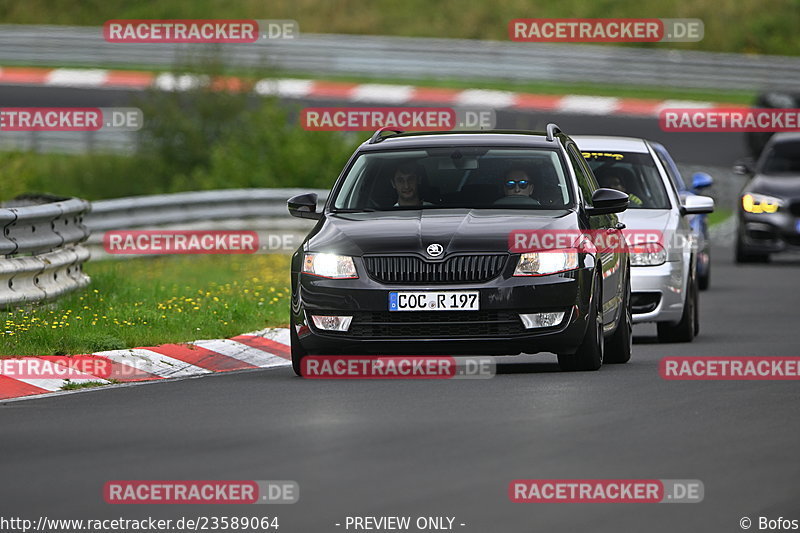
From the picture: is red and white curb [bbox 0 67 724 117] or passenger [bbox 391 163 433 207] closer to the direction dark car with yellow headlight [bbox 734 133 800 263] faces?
the passenger

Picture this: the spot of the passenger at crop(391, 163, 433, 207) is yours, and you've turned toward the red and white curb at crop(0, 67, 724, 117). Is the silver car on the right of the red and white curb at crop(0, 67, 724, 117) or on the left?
right

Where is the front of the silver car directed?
toward the camera

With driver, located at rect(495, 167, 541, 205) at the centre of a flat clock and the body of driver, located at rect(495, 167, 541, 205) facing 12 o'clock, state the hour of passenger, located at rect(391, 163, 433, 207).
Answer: passenger, located at rect(391, 163, 433, 207) is roughly at 3 o'clock from driver, located at rect(495, 167, 541, 205).

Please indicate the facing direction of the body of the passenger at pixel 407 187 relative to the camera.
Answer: toward the camera

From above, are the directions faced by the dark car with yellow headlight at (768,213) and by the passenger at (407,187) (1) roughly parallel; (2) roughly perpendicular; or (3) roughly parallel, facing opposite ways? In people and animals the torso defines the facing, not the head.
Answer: roughly parallel

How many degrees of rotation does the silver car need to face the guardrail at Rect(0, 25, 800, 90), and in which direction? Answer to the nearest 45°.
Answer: approximately 180°

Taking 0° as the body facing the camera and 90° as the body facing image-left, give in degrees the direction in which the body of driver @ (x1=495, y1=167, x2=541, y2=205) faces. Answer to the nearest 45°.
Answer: approximately 0°

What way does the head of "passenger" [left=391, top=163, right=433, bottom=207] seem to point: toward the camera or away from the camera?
toward the camera

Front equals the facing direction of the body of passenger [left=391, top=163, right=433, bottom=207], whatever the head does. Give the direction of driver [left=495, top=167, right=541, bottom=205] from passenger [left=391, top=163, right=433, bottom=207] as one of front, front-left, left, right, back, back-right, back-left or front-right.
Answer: left
